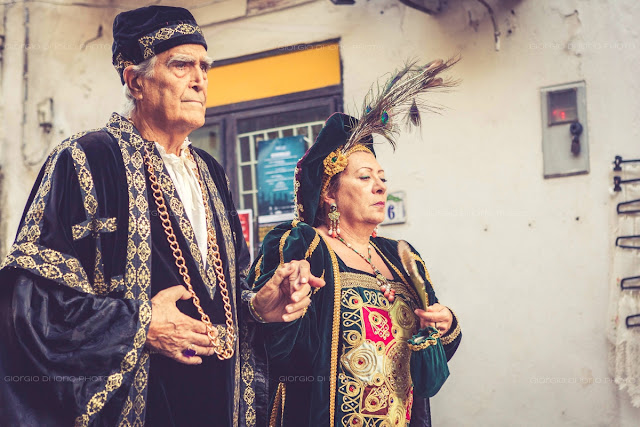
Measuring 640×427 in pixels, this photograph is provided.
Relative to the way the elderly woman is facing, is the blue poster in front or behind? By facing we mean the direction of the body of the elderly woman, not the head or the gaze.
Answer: behind

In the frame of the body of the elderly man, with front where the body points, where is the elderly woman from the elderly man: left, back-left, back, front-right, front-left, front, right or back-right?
left

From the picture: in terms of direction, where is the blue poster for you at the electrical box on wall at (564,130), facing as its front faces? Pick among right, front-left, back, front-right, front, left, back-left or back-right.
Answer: right

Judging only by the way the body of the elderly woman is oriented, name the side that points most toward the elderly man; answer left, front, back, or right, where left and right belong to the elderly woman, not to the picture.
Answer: right

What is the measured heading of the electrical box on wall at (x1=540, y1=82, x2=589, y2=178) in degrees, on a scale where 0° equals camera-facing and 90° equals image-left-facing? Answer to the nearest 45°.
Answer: approximately 0°

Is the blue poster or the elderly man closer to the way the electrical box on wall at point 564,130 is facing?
the elderly man

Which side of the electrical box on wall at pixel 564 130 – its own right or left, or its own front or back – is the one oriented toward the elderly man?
front

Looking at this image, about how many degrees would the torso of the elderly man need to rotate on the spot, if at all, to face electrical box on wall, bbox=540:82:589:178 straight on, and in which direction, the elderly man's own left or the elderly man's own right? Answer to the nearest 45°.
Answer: approximately 90° to the elderly man's own left

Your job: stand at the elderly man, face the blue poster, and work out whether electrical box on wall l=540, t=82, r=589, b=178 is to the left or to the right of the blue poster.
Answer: right

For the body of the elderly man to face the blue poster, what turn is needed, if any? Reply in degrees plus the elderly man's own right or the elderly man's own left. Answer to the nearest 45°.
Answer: approximately 135° to the elderly man's own left
